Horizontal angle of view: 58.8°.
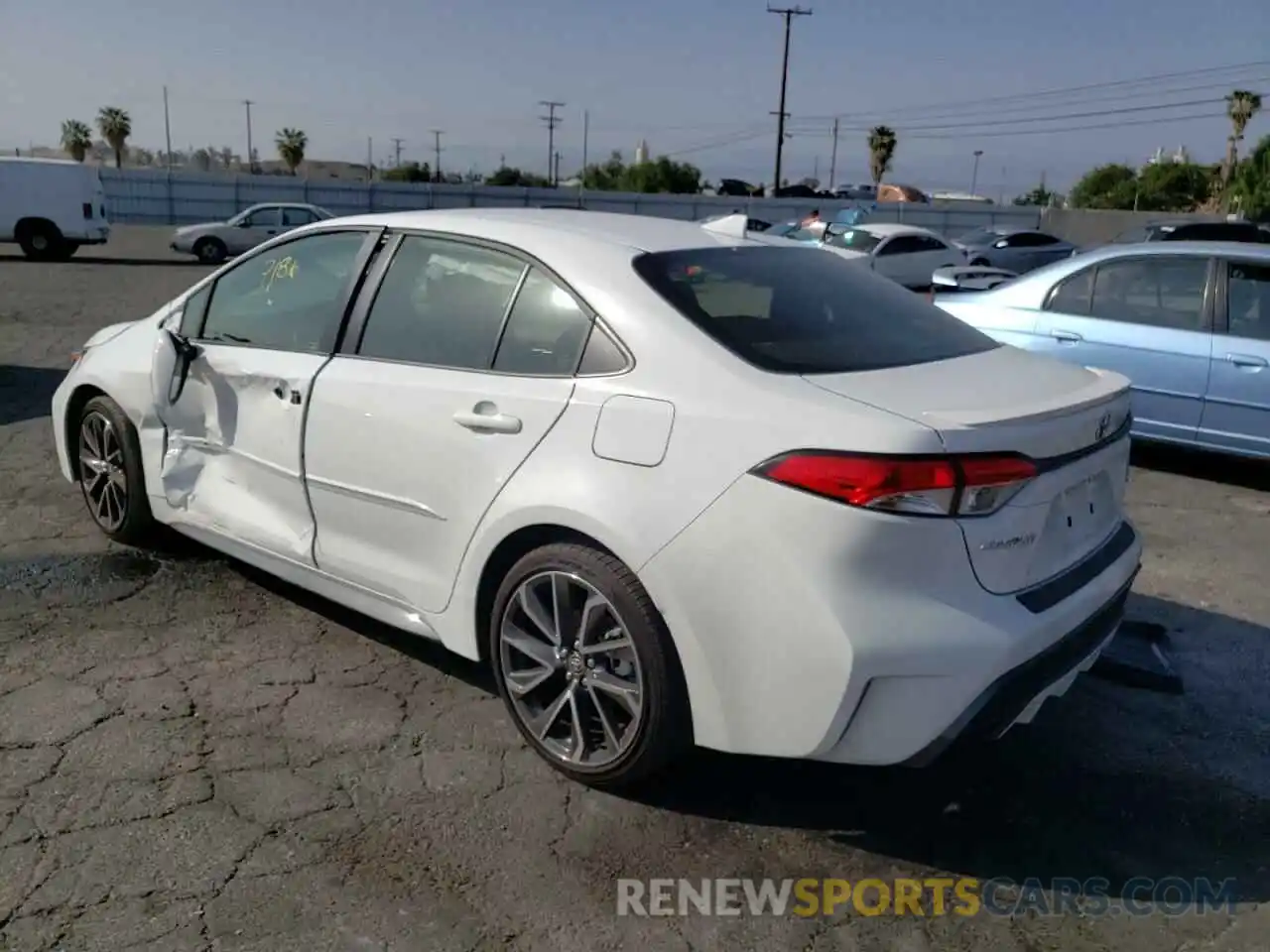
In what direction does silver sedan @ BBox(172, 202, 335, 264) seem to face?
to the viewer's left

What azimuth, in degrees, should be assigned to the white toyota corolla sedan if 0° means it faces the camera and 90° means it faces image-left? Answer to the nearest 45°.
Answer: approximately 135°

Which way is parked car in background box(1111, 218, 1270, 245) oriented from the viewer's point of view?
to the viewer's left

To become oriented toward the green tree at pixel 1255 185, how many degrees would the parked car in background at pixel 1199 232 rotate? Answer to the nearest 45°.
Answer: approximately 90° to its right

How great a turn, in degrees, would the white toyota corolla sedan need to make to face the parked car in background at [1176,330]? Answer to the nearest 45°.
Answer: approximately 90° to its right

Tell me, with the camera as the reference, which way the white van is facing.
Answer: facing to the left of the viewer

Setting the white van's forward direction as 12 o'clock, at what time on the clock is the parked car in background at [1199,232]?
The parked car in background is roughly at 7 o'clock from the white van.

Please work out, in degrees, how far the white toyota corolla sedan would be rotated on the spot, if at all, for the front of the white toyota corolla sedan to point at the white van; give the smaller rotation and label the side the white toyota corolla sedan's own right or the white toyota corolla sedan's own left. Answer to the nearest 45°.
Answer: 0° — it already faces it

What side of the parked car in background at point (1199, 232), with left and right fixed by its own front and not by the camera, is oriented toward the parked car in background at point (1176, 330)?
left

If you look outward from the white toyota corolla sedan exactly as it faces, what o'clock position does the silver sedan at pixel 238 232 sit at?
The silver sedan is roughly at 1 o'clock from the white toyota corolla sedan.
